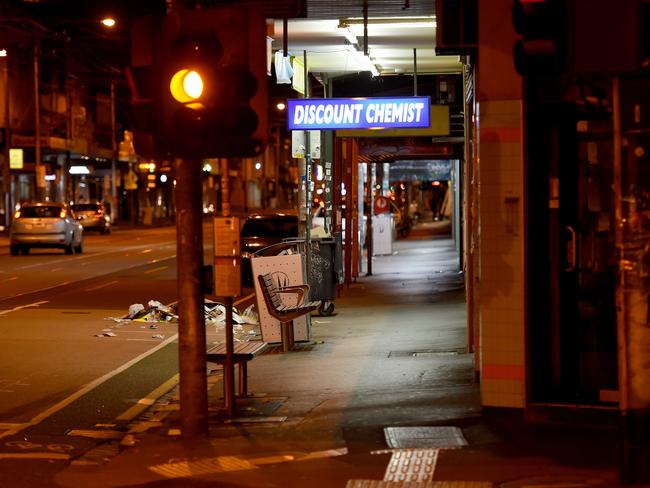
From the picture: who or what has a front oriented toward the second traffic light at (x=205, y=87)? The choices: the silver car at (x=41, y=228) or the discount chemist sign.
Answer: the discount chemist sign

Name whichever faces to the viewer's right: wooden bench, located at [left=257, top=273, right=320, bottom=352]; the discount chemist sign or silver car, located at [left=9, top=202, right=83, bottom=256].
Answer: the wooden bench

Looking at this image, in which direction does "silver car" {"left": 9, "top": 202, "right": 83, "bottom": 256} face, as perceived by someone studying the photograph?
facing away from the viewer

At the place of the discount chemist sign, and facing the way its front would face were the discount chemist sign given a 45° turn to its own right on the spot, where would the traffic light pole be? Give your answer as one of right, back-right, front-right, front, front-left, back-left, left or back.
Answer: front-left

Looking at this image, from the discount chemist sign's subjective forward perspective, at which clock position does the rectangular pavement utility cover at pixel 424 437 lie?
The rectangular pavement utility cover is roughly at 12 o'clock from the discount chemist sign.

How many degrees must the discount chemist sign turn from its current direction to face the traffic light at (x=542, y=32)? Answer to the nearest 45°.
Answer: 0° — it already faces it

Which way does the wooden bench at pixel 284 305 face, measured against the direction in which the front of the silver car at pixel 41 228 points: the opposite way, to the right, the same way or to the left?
to the right

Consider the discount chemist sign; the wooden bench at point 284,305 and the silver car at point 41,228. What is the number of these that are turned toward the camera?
1

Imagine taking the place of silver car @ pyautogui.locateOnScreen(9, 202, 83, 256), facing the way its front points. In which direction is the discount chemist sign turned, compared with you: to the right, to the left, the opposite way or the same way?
the opposite way

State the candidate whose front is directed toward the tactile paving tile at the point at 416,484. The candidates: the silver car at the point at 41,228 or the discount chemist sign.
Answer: the discount chemist sign

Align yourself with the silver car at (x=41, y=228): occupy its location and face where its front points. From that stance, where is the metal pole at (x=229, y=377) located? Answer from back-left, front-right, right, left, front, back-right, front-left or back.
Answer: back

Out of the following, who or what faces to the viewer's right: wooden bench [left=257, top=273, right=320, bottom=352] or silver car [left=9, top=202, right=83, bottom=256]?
the wooden bench

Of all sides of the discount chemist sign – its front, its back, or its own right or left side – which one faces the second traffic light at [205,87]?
front

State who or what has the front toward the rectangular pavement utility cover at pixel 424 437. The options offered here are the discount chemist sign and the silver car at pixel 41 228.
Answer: the discount chemist sign

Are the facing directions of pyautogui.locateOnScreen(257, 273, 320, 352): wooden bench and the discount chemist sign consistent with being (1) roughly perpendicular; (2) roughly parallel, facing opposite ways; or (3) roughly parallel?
roughly perpendicular

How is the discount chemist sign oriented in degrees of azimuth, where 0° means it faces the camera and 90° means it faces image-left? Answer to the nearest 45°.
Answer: approximately 0°
